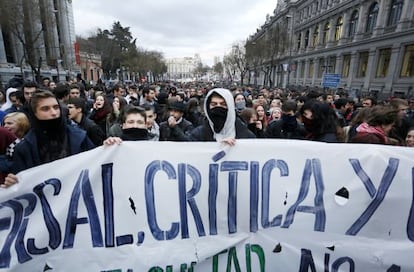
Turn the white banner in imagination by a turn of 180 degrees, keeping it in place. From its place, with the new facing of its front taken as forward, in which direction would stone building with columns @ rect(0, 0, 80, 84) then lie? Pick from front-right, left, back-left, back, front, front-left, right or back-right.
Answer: front-left

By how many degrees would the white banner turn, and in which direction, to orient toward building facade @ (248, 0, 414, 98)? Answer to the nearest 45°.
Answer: approximately 135° to its left

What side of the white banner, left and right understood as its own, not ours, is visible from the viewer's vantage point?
front
